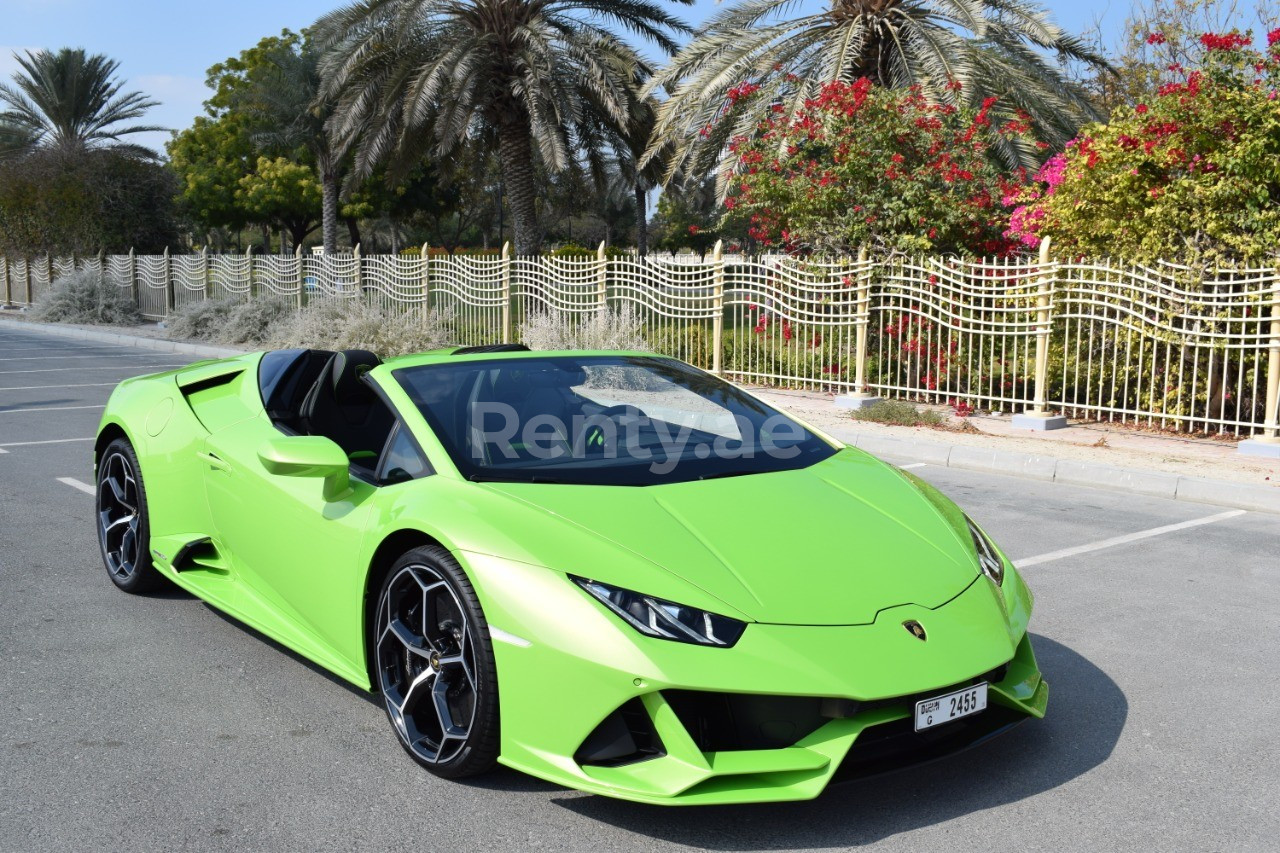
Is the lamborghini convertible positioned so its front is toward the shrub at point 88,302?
no

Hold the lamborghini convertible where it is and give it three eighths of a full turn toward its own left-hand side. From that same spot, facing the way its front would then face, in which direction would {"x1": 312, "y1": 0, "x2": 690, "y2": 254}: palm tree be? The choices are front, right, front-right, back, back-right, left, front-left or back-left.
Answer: front

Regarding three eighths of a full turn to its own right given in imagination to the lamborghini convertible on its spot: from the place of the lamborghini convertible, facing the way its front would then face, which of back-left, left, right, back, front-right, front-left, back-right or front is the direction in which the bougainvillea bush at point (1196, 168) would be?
back-right

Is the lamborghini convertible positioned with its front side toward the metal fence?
no

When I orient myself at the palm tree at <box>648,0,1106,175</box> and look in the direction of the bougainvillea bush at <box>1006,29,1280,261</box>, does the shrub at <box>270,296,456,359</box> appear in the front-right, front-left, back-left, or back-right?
back-right

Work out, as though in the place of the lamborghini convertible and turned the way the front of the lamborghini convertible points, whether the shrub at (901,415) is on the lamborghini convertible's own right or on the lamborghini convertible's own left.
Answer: on the lamborghini convertible's own left

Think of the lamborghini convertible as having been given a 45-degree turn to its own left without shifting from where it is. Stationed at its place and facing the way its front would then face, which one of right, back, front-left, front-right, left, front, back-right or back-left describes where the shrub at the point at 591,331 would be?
left

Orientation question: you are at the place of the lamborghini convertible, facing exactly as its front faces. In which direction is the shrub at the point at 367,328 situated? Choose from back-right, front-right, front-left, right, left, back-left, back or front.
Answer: back-left

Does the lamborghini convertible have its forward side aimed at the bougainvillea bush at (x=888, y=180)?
no

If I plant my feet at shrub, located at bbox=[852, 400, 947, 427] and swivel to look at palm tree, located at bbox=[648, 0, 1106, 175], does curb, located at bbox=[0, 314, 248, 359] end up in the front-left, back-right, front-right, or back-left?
front-left

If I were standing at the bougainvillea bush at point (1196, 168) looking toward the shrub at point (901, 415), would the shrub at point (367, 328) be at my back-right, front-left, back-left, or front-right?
front-right

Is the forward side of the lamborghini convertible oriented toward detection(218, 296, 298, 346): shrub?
no

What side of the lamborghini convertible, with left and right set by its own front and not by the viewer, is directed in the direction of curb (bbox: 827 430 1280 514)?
left
